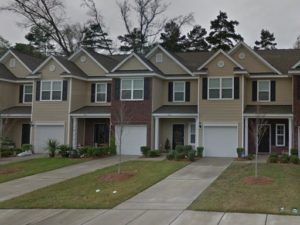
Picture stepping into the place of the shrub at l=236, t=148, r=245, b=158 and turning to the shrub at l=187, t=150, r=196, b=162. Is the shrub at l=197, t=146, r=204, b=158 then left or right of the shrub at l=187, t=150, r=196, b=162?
right

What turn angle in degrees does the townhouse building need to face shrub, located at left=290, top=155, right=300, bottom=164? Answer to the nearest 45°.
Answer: approximately 45° to its left

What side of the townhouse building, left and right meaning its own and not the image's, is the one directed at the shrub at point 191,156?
front

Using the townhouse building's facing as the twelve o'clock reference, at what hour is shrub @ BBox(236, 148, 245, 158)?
The shrub is roughly at 10 o'clock from the townhouse building.

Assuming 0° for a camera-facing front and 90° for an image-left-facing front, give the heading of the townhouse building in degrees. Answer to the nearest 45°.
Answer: approximately 0°
